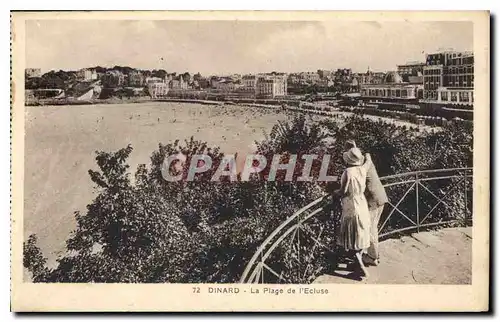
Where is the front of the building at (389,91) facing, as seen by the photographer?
facing the viewer and to the left of the viewer
